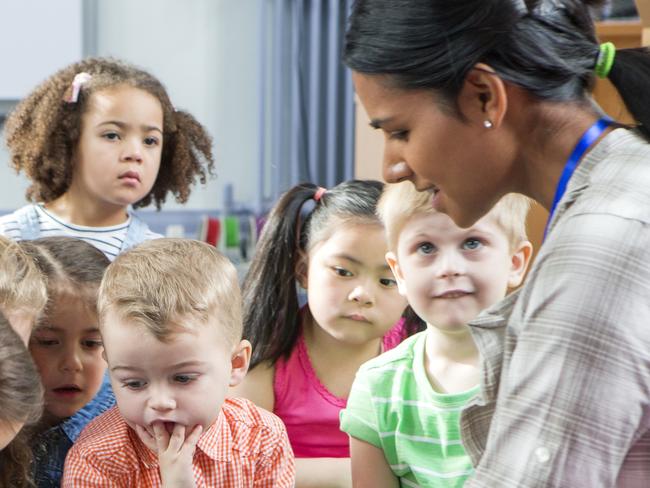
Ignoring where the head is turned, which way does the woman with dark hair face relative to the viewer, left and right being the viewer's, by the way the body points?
facing to the left of the viewer

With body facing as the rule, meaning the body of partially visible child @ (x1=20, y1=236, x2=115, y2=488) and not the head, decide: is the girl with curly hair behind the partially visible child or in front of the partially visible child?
behind

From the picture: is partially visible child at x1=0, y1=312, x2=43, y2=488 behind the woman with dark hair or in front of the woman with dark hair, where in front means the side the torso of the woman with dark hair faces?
in front

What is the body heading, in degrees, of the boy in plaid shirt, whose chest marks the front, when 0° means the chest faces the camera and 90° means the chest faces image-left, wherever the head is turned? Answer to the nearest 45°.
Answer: approximately 0°

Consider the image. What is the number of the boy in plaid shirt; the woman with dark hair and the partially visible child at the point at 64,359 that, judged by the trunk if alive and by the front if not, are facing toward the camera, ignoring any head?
2

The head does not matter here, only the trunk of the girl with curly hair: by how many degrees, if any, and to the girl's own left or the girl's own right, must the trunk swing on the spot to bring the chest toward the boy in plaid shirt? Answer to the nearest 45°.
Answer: approximately 45° to the girl's own right

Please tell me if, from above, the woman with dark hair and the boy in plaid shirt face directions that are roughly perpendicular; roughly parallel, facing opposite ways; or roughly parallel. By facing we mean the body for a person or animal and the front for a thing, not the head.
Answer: roughly perpendicular

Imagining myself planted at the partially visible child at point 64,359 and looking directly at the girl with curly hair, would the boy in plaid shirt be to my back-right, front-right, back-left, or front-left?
back-right

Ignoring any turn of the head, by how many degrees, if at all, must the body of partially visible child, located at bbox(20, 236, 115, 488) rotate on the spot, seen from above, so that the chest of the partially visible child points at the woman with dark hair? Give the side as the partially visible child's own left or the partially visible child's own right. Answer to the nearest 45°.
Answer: approximately 45° to the partially visible child's own left
